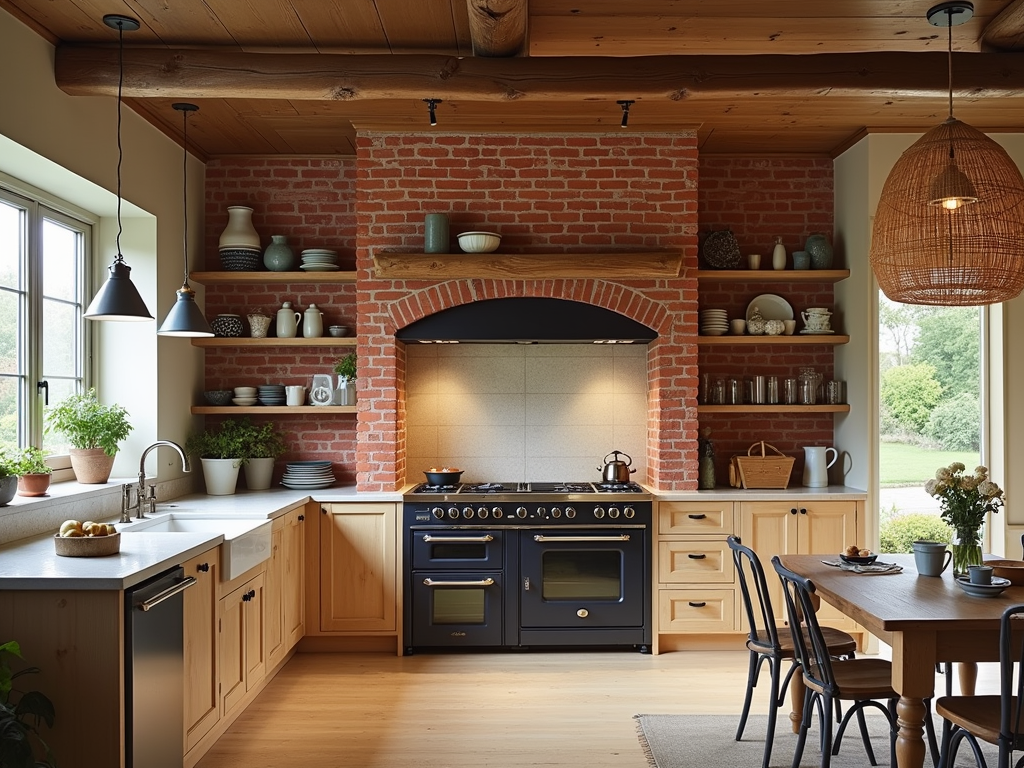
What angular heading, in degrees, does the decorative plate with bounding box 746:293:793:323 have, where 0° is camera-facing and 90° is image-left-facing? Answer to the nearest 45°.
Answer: approximately 0°

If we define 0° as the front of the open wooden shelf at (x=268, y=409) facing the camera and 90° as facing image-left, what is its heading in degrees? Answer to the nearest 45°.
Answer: approximately 0°

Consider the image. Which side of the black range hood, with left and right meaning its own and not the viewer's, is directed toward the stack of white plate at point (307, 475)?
right

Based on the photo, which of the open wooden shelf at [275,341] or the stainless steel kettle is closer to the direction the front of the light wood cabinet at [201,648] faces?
the stainless steel kettle
